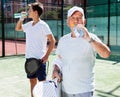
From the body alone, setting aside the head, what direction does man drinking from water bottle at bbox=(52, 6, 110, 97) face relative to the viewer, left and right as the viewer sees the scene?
facing the viewer

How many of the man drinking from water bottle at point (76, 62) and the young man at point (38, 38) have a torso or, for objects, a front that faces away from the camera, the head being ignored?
0

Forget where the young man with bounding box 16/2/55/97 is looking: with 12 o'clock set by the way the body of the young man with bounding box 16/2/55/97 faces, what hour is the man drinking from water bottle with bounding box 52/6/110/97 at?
the man drinking from water bottle with bounding box 52/6/110/97 is roughly at 10 o'clock from the young man with bounding box 16/2/55/97.

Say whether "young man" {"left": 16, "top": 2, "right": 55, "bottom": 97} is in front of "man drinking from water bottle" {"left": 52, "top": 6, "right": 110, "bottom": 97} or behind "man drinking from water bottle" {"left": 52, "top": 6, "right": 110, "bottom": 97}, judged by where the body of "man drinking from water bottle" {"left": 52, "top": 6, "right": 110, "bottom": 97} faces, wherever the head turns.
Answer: behind

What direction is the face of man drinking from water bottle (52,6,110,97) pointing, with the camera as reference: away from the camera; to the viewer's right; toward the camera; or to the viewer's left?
toward the camera
